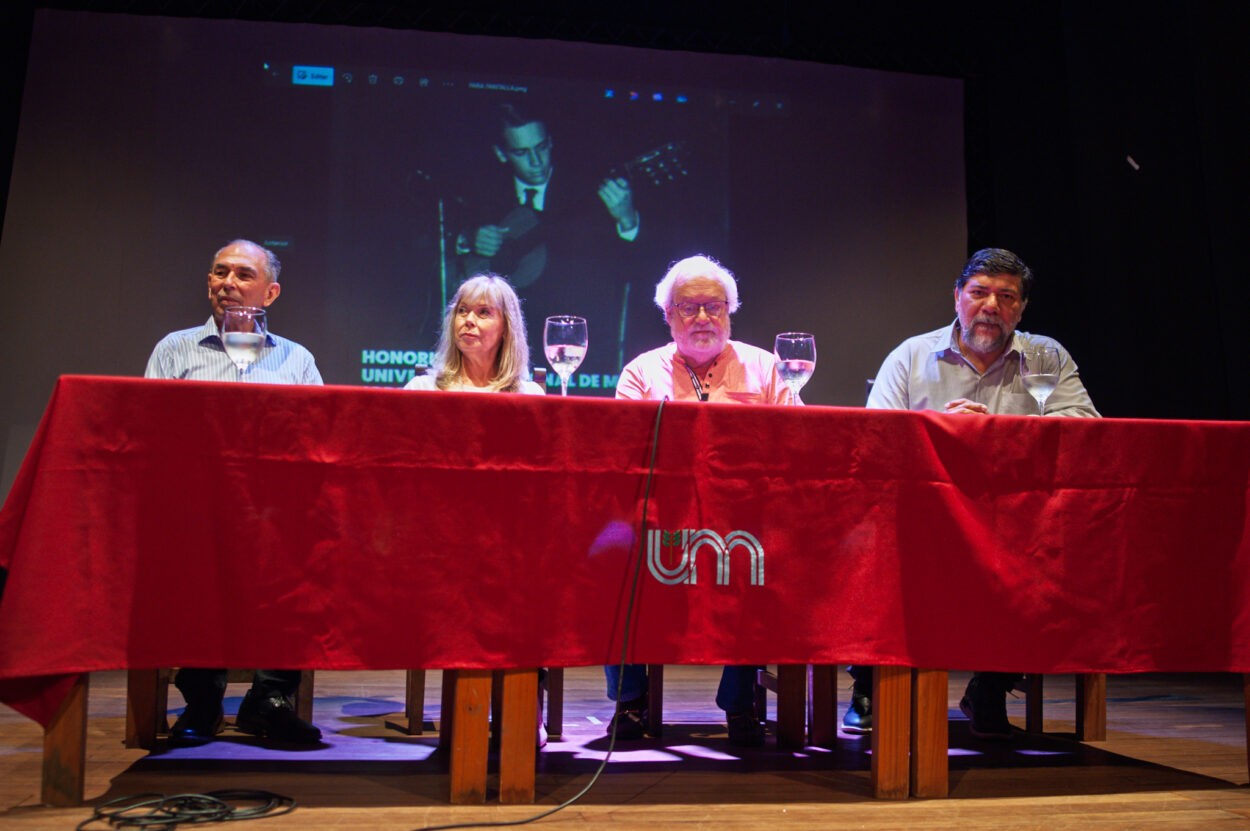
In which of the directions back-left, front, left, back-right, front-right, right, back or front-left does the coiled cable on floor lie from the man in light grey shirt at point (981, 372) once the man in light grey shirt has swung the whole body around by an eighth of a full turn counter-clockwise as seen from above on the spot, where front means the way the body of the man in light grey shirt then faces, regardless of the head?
right

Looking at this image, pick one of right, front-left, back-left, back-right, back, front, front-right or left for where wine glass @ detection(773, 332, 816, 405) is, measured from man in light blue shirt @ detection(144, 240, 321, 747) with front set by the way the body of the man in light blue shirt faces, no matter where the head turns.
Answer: front-left

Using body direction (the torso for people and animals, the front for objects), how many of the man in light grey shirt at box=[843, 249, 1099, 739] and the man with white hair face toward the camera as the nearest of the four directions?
2

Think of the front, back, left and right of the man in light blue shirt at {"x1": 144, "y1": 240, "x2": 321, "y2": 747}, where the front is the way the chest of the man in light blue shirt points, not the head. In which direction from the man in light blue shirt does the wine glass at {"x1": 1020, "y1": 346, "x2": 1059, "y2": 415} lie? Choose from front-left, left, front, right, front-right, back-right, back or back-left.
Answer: front-left

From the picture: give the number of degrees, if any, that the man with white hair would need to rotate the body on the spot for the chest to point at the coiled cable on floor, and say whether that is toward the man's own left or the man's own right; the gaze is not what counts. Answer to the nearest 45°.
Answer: approximately 45° to the man's own right

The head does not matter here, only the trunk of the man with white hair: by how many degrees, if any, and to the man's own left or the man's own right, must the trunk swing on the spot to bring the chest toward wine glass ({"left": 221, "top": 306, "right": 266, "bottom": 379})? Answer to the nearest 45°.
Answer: approximately 45° to the man's own right

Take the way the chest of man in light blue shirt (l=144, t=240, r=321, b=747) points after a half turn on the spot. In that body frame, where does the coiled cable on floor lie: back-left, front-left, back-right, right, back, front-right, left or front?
back

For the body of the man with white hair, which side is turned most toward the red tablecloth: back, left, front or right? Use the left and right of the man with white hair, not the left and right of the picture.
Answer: front

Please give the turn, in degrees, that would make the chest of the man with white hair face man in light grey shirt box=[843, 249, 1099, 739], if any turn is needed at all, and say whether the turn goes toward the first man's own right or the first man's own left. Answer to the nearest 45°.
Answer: approximately 90° to the first man's own left

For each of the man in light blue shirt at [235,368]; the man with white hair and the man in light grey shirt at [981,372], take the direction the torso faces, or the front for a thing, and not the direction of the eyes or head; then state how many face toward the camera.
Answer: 3

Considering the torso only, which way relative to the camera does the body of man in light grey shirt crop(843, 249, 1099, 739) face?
toward the camera

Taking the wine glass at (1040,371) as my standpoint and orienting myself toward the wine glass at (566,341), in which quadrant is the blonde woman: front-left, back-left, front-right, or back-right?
front-right
